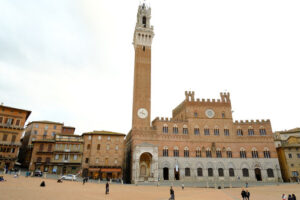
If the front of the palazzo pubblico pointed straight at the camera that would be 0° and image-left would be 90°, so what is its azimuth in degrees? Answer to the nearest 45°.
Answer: approximately 0°
